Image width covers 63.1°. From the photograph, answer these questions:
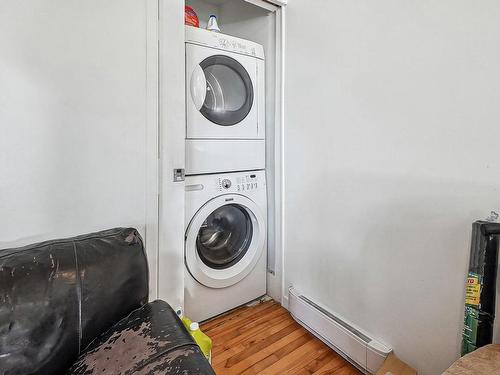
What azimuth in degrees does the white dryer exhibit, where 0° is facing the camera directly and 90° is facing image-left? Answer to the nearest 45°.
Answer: approximately 315°

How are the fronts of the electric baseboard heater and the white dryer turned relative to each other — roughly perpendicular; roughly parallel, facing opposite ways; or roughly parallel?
roughly perpendicular

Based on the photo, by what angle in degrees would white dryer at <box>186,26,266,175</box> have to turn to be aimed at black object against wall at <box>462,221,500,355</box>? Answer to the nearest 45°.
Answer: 0° — it already faces it

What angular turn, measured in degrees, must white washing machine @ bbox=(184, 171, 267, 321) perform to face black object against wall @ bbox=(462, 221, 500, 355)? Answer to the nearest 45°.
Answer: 0° — it already faces it

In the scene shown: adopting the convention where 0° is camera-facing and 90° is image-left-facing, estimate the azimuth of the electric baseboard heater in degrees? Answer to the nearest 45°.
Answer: approximately 45°
